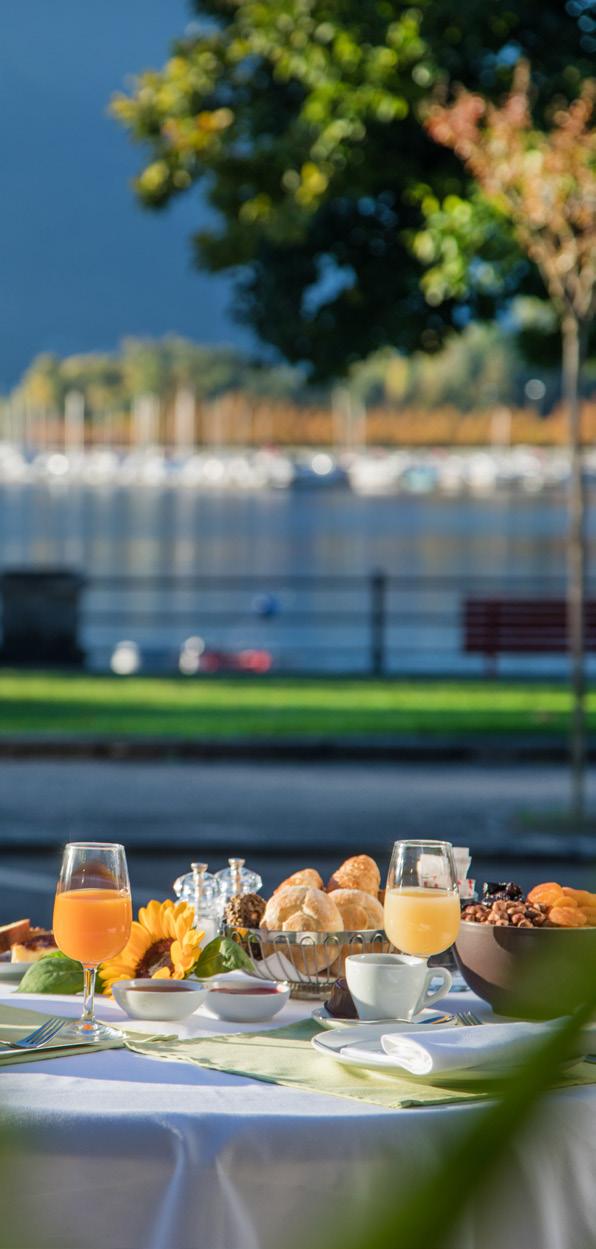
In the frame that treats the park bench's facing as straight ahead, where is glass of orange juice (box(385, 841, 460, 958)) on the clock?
The glass of orange juice is roughly at 6 o'clock from the park bench.

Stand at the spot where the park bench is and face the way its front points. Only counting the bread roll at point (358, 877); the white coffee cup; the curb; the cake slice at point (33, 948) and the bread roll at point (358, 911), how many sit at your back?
5

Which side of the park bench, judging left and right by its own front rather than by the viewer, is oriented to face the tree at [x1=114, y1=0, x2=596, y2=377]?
back

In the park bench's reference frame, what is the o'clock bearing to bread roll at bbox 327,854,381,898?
The bread roll is roughly at 6 o'clock from the park bench.

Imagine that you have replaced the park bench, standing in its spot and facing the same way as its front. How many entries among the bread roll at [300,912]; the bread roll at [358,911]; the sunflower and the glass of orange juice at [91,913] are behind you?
4

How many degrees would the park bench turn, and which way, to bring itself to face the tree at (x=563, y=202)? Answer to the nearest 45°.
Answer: approximately 180°

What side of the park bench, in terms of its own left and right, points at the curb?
back

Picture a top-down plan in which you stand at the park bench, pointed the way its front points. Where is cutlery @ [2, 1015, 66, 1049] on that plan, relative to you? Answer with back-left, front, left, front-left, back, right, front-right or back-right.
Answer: back

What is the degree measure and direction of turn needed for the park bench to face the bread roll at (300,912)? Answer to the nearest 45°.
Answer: approximately 180°

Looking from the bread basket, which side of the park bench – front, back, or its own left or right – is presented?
back

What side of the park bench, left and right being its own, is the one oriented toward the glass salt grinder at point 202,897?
back

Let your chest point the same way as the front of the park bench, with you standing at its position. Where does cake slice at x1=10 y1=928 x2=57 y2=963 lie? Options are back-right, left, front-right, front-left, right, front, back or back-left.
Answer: back

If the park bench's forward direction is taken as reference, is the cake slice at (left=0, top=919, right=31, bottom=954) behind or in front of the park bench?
behind

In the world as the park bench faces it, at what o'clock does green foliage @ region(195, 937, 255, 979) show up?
The green foliage is roughly at 6 o'clock from the park bench.

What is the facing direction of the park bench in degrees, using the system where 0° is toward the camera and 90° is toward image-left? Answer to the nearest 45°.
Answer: approximately 180°

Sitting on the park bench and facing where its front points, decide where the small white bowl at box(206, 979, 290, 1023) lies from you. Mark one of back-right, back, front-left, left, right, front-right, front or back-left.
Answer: back

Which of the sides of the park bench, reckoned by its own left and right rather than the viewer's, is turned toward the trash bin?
left

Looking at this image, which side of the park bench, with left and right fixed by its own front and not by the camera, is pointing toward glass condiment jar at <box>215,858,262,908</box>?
back
